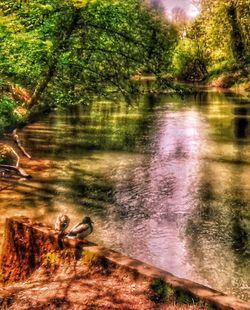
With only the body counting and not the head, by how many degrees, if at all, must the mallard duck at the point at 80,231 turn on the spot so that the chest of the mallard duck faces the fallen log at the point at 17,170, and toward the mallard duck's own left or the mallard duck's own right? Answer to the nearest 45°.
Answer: approximately 90° to the mallard duck's own left

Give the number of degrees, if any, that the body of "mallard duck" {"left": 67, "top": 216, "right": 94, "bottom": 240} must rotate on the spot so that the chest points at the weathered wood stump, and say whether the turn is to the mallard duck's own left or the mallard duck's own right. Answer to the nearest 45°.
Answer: approximately 180°

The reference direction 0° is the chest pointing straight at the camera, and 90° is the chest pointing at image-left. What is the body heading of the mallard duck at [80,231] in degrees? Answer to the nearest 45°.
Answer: approximately 270°
